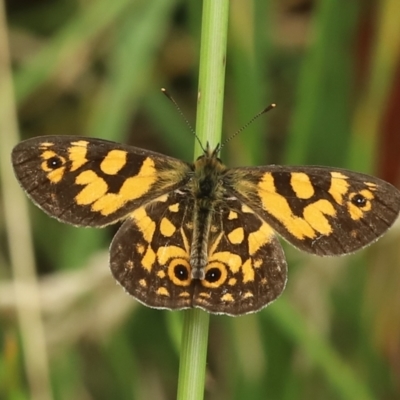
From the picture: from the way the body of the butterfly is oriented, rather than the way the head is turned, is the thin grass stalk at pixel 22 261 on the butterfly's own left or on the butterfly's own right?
on the butterfly's own left

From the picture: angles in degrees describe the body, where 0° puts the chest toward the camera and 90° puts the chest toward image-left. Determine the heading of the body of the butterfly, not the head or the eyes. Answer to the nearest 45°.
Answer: approximately 180°
